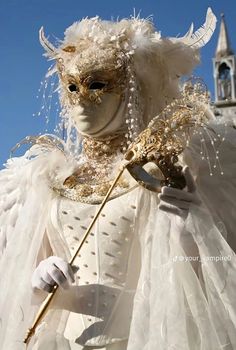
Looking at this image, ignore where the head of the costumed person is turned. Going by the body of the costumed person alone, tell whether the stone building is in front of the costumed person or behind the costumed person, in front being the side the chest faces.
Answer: behind

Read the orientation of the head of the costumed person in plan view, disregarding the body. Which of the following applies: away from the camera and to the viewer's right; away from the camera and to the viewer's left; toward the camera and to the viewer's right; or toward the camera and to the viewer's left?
toward the camera and to the viewer's left

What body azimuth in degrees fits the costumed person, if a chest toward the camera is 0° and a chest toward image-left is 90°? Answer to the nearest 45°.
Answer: approximately 45°
